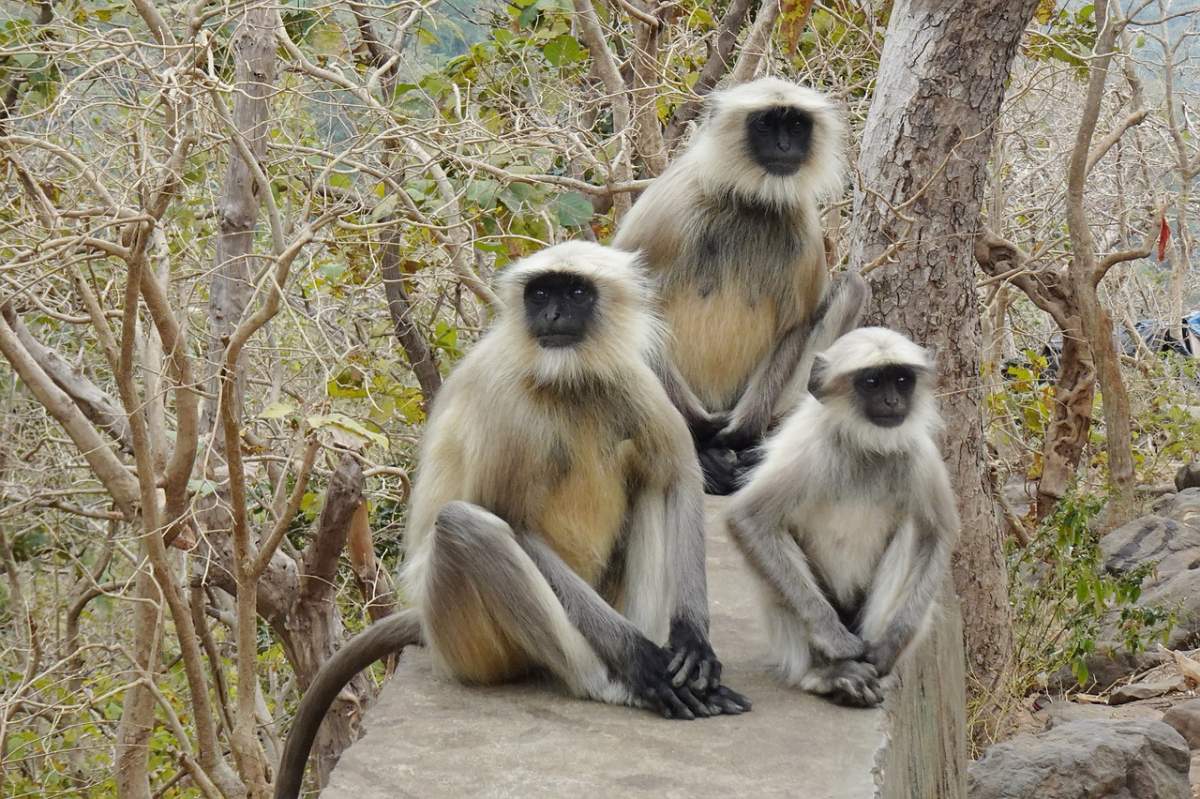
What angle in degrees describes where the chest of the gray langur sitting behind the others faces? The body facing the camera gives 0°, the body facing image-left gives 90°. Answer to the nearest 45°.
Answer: approximately 0°

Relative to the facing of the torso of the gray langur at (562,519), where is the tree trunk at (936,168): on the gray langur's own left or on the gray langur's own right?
on the gray langur's own left

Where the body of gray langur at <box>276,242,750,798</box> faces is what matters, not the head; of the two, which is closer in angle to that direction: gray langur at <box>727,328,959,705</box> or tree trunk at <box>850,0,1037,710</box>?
the gray langur

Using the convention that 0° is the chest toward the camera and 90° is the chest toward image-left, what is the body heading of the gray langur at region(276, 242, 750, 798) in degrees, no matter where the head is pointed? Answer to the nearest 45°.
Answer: approximately 315°

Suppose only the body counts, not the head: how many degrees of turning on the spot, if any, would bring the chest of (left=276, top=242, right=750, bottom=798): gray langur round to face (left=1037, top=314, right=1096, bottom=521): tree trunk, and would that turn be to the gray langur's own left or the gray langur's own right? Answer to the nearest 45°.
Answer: approximately 90° to the gray langur's own left

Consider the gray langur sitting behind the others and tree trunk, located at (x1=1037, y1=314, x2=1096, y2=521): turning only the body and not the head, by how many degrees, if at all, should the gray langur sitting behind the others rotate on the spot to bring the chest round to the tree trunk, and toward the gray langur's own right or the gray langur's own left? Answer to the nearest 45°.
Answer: approximately 135° to the gray langur's own left

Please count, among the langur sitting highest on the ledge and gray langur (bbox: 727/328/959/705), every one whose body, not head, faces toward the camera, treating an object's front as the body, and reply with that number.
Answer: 2
